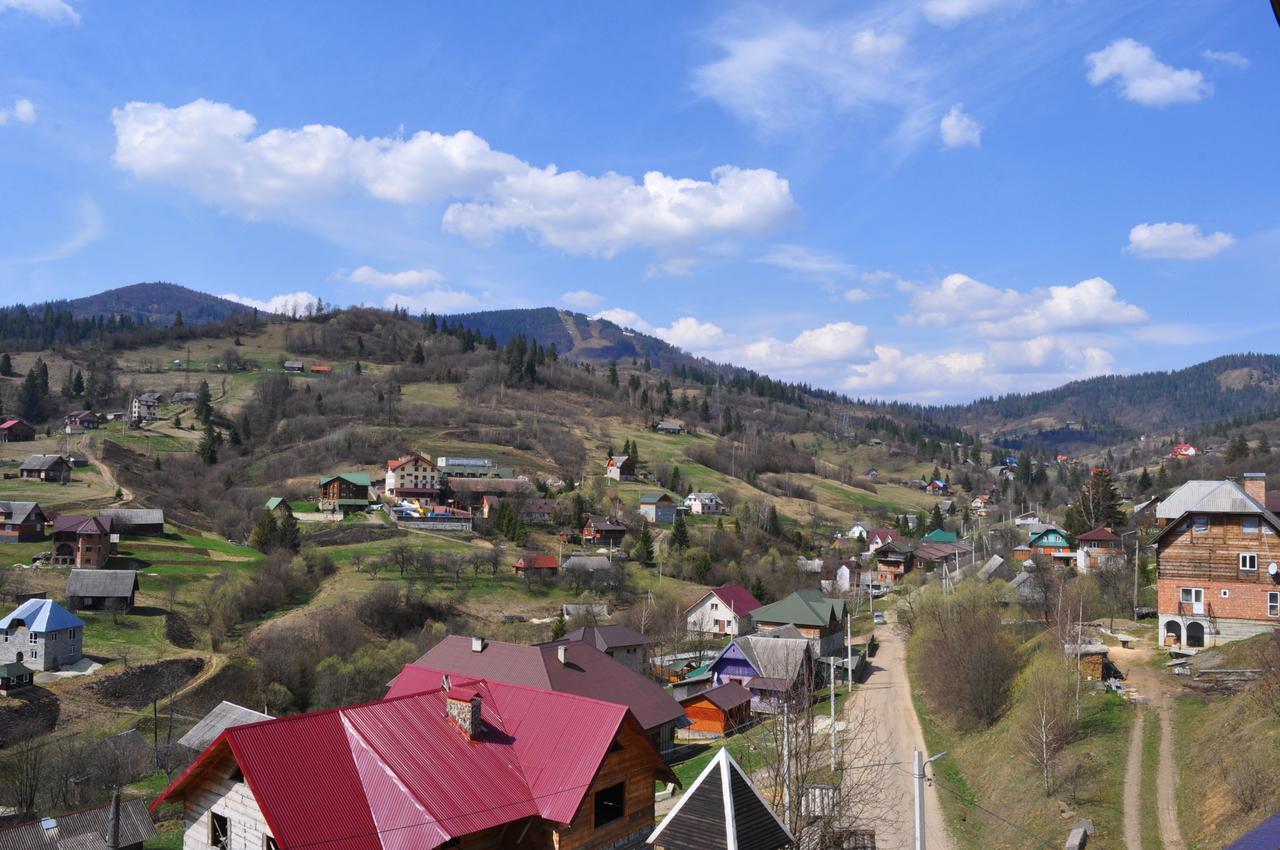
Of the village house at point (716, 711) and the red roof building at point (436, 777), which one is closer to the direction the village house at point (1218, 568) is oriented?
the red roof building

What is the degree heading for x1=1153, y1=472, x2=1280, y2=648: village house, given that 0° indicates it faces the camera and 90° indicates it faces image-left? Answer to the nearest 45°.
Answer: approximately 0°

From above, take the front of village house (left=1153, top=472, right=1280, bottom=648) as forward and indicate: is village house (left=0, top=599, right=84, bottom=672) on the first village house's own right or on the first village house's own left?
on the first village house's own right

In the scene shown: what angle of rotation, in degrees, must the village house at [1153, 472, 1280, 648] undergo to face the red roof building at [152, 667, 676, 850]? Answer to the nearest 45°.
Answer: approximately 45° to its right

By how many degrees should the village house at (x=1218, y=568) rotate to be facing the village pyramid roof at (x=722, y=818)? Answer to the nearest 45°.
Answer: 0° — it already faces it
